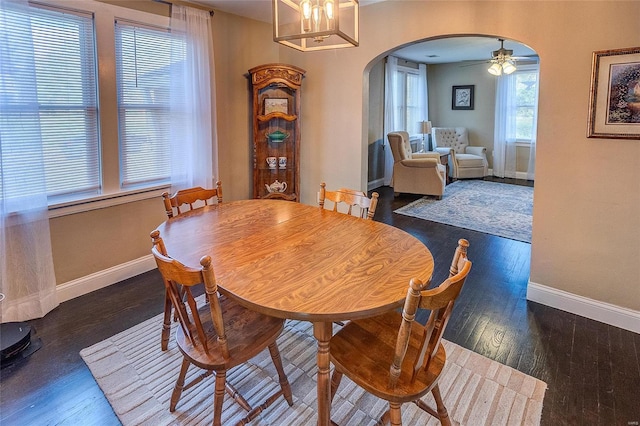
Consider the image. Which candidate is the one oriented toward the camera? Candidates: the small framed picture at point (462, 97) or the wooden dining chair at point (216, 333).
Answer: the small framed picture

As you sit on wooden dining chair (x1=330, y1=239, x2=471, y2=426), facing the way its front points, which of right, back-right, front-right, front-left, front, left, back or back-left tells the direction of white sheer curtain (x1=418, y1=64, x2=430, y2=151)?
front-right

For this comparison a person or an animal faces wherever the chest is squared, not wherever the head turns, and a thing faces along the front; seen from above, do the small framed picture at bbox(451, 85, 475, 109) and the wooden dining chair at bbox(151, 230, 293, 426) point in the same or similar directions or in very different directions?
very different directions

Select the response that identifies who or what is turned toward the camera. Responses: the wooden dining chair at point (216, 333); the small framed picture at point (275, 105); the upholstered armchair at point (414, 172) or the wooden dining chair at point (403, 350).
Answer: the small framed picture

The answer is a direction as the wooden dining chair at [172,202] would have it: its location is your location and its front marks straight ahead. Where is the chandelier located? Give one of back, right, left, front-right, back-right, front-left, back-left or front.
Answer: front

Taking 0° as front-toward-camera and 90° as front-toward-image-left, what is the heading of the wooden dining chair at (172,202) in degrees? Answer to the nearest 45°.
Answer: approximately 315°

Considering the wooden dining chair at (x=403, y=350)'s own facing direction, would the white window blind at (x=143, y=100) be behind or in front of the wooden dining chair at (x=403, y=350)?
in front

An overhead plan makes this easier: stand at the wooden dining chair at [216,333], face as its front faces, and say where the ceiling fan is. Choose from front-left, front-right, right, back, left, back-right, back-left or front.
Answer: front

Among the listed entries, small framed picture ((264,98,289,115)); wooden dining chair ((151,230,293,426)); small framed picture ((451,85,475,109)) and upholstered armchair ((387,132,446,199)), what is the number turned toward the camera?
2

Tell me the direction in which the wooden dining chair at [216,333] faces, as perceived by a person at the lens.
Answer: facing away from the viewer and to the right of the viewer

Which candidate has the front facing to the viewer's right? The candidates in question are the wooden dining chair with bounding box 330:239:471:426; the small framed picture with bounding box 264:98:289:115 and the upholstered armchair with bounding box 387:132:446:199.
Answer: the upholstered armchair

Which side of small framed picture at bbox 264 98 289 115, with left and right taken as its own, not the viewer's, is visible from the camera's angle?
front

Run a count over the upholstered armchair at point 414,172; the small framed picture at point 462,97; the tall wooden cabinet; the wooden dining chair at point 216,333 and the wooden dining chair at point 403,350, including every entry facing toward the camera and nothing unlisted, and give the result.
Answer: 2

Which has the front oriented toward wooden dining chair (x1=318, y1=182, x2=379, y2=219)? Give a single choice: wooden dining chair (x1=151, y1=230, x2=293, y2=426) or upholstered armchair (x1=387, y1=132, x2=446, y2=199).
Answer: wooden dining chair (x1=151, y1=230, x2=293, y2=426)

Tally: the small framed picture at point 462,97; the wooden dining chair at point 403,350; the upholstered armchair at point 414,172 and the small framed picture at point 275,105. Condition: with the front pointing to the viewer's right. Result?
1

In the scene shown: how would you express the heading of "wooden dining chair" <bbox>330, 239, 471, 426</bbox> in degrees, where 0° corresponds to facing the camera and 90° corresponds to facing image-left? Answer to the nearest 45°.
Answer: approximately 135°

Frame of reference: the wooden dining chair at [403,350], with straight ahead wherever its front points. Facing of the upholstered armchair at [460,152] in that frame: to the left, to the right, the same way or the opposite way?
the opposite way

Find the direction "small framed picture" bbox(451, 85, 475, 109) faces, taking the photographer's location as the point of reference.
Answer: facing the viewer

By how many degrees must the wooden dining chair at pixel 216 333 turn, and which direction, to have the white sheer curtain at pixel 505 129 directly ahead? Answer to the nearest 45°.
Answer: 0° — it already faces it

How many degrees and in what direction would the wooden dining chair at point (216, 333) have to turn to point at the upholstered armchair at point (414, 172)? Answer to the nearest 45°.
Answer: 0° — it already faces it

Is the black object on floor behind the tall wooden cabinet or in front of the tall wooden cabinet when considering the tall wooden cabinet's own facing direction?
in front
